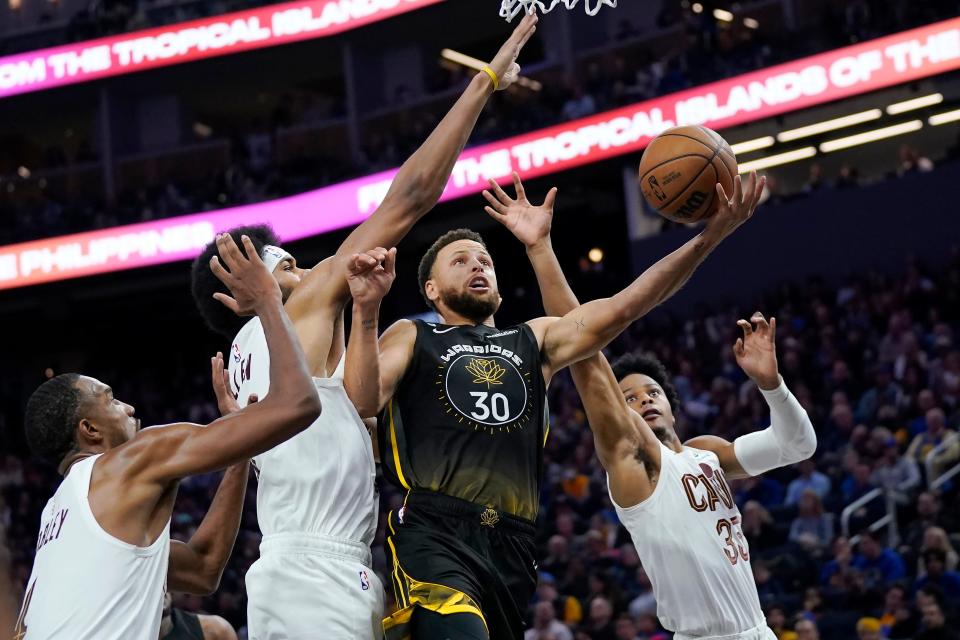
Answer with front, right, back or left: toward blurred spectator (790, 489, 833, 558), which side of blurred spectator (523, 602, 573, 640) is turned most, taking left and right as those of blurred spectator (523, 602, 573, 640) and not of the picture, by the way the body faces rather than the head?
left

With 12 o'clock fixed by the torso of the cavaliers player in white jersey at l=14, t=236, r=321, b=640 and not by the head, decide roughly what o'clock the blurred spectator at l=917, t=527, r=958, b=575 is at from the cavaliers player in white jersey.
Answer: The blurred spectator is roughly at 12 o'clock from the cavaliers player in white jersey.

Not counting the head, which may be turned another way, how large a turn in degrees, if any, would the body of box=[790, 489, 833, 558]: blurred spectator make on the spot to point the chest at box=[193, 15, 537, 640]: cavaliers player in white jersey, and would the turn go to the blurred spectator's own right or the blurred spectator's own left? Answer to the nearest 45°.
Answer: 0° — they already face them

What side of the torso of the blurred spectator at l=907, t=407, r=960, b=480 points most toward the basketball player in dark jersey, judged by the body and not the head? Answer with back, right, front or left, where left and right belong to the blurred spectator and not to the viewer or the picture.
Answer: front

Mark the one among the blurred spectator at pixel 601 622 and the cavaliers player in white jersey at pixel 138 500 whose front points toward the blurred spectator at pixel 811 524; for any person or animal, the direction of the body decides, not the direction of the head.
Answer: the cavaliers player in white jersey

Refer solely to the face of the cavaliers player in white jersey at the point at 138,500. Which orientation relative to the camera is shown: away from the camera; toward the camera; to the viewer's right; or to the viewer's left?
to the viewer's right

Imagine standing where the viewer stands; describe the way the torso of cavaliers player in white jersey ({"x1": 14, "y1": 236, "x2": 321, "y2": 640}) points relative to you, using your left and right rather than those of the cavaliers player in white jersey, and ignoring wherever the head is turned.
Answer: facing away from the viewer and to the right of the viewer

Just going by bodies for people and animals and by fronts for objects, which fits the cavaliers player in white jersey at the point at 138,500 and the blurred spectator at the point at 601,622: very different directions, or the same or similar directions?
very different directions

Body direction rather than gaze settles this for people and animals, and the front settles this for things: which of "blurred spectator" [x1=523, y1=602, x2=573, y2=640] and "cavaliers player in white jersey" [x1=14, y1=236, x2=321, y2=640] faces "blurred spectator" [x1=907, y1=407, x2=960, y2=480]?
the cavaliers player in white jersey

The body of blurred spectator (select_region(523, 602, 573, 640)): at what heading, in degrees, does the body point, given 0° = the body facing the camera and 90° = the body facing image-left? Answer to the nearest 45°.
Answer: approximately 0°

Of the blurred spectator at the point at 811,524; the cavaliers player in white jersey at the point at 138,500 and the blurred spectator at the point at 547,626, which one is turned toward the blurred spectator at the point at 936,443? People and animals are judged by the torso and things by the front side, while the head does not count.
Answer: the cavaliers player in white jersey

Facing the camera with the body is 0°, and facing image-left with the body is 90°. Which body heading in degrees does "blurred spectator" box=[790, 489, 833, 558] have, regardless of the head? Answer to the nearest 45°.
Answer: approximately 0°
